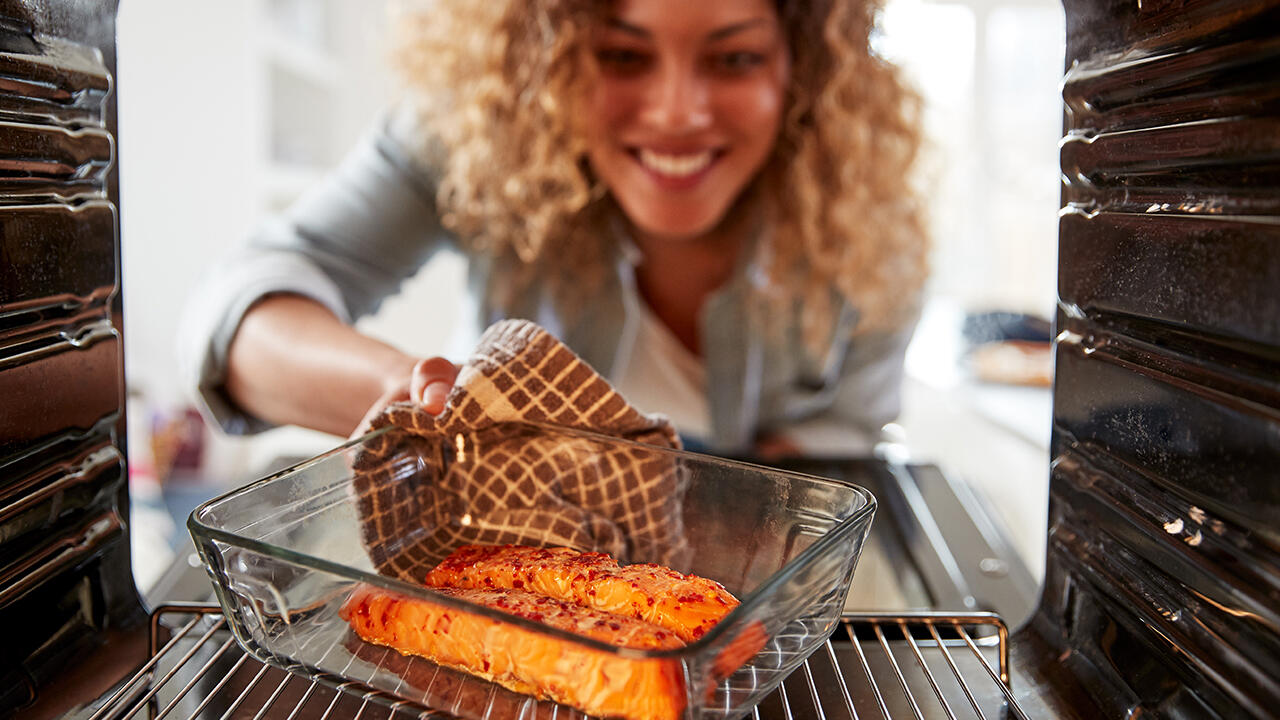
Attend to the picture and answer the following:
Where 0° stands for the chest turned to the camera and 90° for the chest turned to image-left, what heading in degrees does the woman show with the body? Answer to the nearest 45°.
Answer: approximately 0°

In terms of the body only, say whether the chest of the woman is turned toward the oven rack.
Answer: yes

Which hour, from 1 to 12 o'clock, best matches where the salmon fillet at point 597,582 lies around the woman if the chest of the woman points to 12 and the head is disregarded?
The salmon fillet is roughly at 12 o'clock from the woman.
